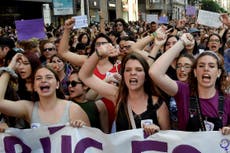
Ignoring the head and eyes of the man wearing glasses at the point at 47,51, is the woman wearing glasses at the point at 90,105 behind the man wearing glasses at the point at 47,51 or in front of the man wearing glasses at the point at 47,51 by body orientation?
in front

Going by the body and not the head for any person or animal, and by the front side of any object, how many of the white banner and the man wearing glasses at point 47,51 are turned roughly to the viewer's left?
0

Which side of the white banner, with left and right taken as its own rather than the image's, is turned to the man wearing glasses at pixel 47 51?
back

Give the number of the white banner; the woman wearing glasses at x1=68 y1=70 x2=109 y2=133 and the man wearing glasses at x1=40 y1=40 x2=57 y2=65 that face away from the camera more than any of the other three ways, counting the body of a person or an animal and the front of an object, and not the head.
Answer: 0

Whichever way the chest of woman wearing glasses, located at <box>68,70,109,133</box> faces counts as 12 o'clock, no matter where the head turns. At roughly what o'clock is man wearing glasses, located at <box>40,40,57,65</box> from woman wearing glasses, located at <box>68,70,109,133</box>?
man wearing glasses, located at <box>40,40,57,65</box> is roughly at 4 o'clock from woman wearing glasses, located at <box>68,70,109,133</box>.

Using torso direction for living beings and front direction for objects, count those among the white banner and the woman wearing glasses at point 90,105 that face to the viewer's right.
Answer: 0

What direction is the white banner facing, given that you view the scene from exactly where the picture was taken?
facing the viewer

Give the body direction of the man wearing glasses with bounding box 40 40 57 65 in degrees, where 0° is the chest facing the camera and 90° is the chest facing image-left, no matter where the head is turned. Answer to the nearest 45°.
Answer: approximately 315°

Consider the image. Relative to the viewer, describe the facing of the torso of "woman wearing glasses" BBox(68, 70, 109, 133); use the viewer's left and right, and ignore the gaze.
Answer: facing the viewer and to the left of the viewer
